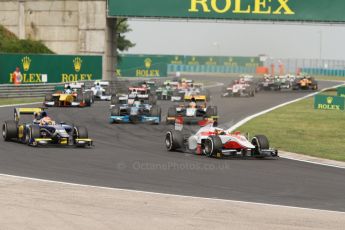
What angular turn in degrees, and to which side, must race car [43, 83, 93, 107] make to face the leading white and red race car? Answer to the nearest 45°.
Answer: approximately 45° to its left

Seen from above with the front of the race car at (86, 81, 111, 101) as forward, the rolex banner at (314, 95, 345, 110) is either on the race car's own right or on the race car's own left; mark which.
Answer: on the race car's own left

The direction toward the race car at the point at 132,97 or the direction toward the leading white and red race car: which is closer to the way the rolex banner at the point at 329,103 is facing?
the leading white and red race car

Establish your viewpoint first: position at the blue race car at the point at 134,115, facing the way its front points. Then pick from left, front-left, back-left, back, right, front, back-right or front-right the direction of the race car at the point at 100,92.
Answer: back

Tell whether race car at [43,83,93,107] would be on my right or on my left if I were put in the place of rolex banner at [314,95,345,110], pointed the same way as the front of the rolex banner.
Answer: on my right

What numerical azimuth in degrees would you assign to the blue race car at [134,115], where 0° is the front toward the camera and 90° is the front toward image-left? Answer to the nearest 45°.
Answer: approximately 0°
